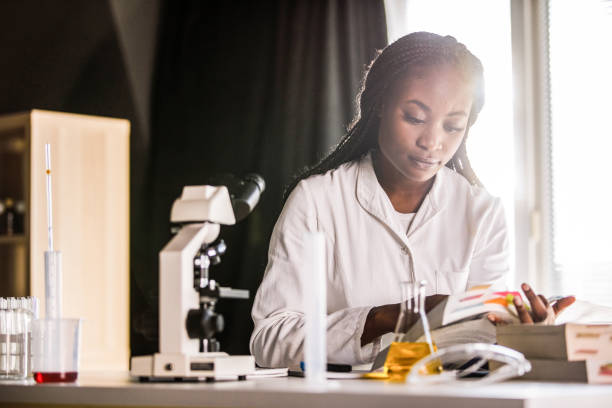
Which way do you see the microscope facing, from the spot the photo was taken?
facing to the right of the viewer

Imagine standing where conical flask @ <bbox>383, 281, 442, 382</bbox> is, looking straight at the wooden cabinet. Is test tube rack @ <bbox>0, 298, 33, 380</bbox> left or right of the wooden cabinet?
left

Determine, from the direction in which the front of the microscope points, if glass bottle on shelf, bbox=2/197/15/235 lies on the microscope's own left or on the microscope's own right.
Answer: on the microscope's own left

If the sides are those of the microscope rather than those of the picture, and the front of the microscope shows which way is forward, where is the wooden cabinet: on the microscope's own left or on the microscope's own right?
on the microscope's own left
